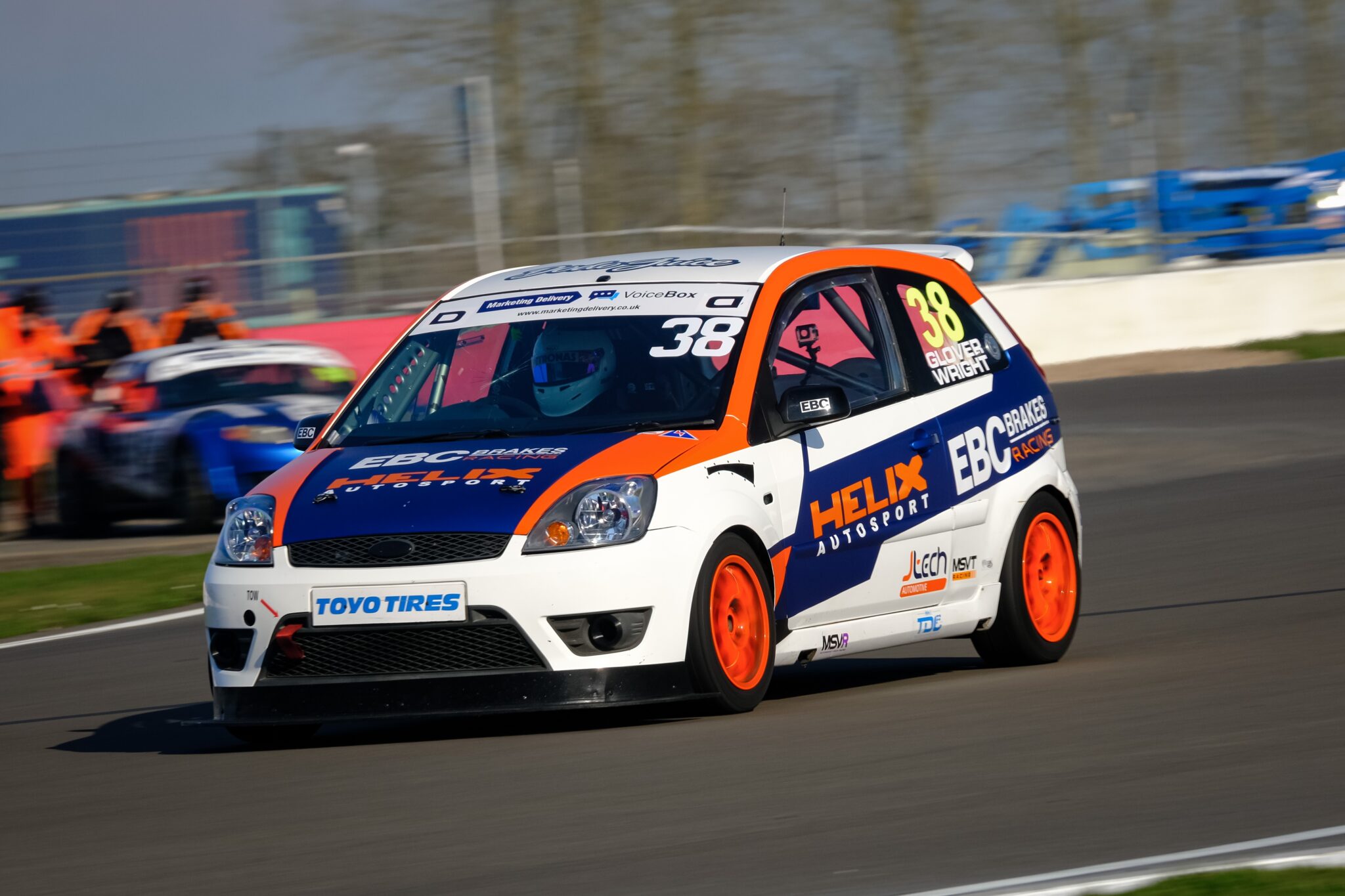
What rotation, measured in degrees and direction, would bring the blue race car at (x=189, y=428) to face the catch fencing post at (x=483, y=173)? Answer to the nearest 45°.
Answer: approximately 90° to its left

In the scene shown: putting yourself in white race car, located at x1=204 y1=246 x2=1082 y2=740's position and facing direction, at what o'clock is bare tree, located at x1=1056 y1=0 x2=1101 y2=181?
The bare tree is roughly at 5 o'clock from the white race car.

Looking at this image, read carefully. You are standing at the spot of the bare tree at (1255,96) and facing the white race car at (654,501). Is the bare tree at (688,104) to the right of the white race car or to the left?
right

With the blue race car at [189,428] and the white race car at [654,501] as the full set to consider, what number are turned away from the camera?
0

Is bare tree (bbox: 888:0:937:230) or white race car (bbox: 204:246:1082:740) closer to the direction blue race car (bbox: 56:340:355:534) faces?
the white race car

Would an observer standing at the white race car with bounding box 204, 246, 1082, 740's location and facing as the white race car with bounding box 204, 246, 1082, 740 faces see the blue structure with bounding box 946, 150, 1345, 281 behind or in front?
behind

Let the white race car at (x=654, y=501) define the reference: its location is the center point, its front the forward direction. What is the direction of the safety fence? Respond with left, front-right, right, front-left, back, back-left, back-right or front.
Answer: back-right

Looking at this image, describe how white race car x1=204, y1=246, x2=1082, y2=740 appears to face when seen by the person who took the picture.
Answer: facing the viewer and to the left of the viewer

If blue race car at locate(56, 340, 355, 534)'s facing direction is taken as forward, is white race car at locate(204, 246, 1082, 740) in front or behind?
in front
